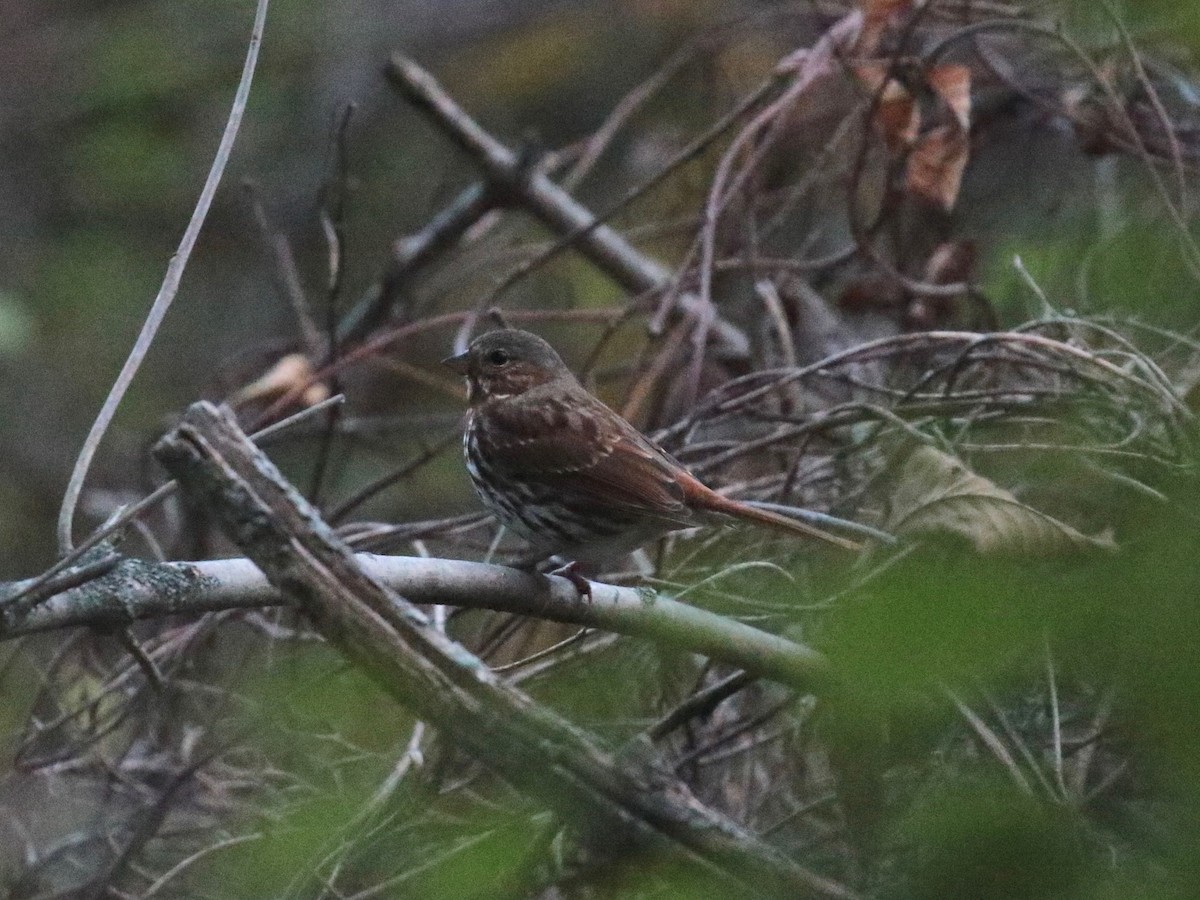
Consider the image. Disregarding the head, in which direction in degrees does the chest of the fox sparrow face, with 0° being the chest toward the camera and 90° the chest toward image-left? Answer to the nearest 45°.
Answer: approximately 90°

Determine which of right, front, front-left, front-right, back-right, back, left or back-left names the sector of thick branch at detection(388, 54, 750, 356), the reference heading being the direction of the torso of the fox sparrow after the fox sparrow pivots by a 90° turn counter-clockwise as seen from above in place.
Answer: back

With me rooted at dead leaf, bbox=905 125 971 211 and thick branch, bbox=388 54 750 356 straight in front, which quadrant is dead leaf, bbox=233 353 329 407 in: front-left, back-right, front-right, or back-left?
front-left

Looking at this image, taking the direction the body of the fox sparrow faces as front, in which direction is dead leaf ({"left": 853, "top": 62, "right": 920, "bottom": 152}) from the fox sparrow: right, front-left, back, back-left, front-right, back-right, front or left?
back-right

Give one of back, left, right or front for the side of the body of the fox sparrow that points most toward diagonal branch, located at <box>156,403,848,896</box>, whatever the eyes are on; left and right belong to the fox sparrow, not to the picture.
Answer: left

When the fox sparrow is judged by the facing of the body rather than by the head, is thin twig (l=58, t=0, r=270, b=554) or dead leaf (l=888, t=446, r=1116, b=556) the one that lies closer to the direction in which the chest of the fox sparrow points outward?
the thin twig

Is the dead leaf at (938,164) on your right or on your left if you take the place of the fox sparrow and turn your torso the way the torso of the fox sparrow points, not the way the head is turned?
on your right

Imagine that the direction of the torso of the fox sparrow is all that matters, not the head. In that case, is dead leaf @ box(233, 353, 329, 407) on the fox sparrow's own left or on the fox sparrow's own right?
on the fox sparrow's own right
